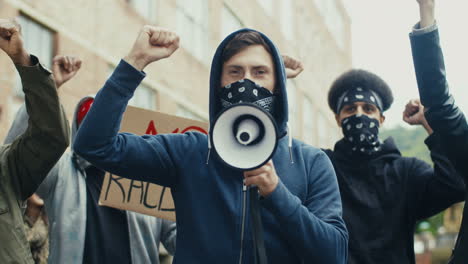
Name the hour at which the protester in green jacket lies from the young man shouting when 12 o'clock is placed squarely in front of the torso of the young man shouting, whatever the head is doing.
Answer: The protester in green jacket is roughly at 4 o'clock from the young man shouting.

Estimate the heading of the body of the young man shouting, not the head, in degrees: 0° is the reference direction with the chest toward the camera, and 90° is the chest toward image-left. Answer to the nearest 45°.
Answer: approximately 0°

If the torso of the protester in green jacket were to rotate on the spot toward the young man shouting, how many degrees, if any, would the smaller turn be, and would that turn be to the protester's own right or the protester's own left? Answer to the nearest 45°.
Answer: approximately 45° to the protester's own left

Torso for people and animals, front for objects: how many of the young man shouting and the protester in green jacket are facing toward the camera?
2

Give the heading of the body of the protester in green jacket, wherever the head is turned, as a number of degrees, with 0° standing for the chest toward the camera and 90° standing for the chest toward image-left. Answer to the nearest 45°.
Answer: approximately 0°
